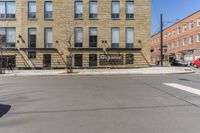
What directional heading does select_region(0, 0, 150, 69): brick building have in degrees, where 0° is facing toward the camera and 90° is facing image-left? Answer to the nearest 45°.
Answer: approximately 0°
